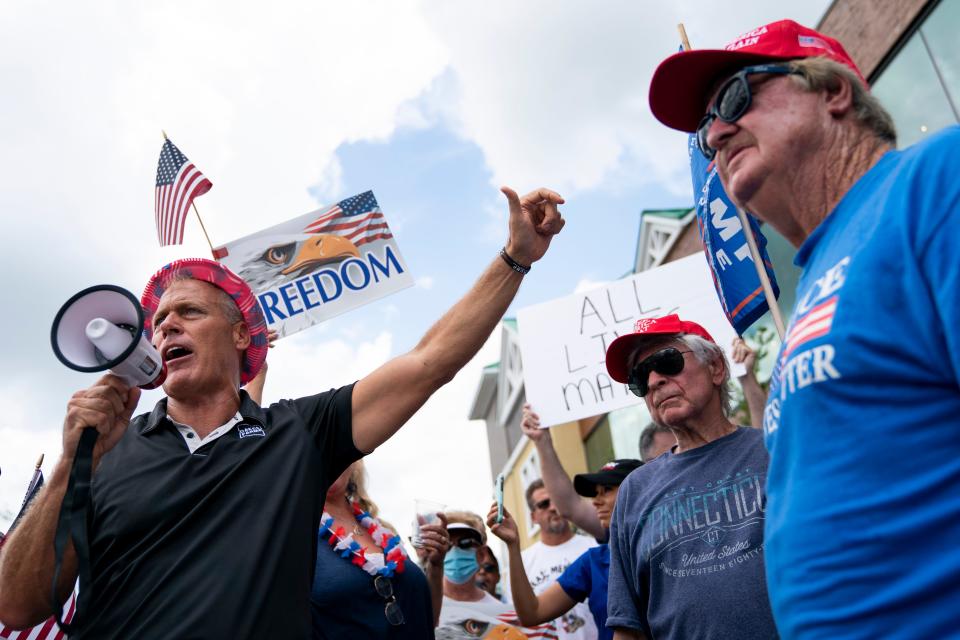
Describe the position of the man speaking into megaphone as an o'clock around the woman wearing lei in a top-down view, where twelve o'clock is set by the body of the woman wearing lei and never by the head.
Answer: The man speaking into megaphone is roughly at 2 o'clock from the woman wearing lei.

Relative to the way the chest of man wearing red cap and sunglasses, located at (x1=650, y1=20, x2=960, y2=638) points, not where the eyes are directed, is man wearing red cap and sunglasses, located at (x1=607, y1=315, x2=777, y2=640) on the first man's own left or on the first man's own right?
on the first man's own right

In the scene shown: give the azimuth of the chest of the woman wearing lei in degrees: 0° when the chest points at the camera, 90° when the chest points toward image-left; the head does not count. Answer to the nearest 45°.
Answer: approximately 315°

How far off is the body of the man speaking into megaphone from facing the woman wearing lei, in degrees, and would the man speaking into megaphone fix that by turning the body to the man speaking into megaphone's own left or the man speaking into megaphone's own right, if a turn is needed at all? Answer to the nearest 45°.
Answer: approximately 135° to the man speaking into megaphone's own left

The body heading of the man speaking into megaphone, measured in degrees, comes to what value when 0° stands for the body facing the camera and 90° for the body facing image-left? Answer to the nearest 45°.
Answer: approximately 45°

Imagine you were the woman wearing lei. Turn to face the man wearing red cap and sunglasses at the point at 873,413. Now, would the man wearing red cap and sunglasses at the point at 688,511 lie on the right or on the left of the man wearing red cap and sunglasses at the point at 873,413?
left

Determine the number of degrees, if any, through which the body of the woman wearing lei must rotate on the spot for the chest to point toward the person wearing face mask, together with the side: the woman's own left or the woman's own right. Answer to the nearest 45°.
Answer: approximately 135° to the woman's own left

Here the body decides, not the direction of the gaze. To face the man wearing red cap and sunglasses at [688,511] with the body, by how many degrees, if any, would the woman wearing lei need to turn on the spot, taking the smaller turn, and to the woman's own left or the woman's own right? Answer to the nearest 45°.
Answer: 0° — they already face them
